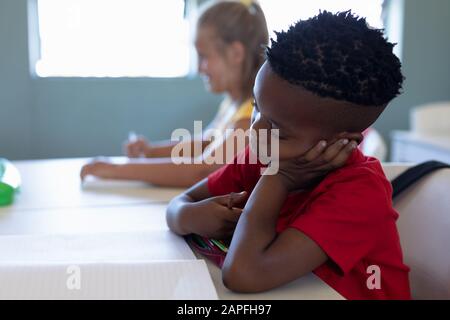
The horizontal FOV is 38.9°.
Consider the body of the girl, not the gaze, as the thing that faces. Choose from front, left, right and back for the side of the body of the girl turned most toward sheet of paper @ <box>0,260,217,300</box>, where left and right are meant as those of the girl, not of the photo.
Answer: left

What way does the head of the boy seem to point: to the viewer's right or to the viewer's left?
to the viewer's left

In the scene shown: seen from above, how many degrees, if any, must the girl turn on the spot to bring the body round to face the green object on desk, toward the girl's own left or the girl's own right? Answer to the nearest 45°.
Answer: approximately 45° to the girl's own left

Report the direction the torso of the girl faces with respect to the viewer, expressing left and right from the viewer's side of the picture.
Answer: facing to the left of the viewer

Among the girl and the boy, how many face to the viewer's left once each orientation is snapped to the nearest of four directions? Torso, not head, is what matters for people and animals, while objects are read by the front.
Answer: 2

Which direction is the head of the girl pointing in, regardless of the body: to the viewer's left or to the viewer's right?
to the viewer's left

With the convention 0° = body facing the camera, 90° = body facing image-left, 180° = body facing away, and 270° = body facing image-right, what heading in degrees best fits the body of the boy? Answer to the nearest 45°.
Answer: approximately 90°
